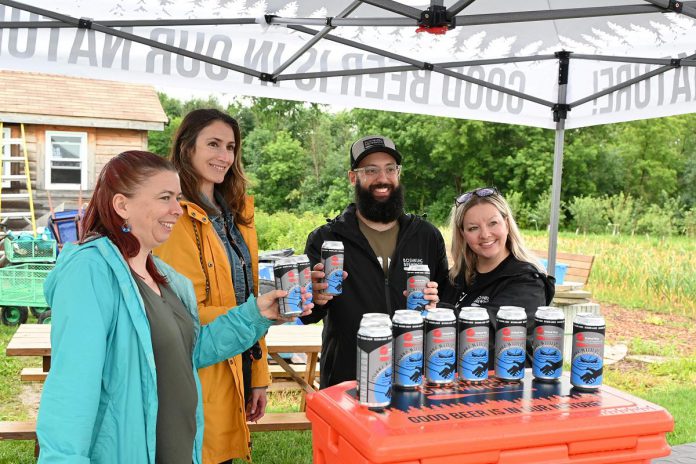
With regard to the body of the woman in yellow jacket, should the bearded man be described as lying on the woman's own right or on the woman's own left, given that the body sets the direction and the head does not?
on the woman's own left

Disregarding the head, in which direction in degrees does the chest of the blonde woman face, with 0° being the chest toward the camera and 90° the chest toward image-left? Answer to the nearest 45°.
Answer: approximately 45°

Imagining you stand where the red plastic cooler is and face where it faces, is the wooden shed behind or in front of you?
behind

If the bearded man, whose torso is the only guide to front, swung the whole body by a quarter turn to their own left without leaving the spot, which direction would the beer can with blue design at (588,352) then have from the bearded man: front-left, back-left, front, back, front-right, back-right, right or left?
front-right

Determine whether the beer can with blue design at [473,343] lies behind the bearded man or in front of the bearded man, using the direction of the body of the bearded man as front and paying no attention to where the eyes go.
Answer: in front

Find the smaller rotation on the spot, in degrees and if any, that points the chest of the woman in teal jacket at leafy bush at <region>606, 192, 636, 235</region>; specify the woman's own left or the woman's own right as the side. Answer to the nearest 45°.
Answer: approximately 90° to the woman's own left

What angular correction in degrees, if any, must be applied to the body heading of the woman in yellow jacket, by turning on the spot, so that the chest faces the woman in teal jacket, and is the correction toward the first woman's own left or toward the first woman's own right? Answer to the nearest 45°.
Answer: approximately 45° to the first woman's own right

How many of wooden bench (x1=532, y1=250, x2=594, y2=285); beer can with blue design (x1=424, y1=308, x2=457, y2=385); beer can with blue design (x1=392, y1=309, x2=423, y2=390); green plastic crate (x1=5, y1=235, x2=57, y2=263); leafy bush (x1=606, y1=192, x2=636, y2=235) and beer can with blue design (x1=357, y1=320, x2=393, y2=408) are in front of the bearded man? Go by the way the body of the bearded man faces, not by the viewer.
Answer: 3

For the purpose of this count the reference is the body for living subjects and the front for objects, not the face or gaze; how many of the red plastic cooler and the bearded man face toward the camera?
2

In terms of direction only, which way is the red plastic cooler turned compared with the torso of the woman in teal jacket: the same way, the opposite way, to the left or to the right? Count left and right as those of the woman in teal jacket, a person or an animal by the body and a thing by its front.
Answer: to the right

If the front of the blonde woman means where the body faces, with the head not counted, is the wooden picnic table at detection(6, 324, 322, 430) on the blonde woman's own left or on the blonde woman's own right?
on the blonde woman's own right

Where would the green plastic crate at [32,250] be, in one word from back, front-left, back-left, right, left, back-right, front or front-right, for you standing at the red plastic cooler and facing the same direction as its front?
back-right

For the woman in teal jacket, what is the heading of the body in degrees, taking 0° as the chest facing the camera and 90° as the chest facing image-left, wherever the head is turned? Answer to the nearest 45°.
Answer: approximately 315°

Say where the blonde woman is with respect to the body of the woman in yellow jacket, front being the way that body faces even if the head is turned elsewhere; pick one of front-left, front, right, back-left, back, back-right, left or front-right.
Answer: front-left

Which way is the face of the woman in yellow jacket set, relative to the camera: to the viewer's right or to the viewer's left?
to the viewer's right
